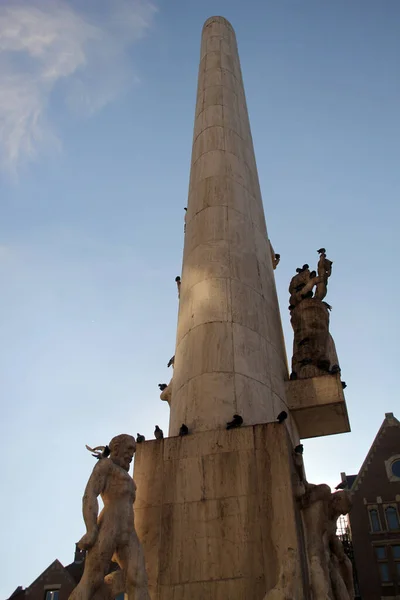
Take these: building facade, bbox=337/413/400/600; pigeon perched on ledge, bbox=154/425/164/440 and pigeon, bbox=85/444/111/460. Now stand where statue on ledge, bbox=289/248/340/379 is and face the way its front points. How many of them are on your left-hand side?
1

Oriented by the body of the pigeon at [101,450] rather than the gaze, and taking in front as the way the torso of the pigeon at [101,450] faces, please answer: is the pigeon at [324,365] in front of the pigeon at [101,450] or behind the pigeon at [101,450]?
in front

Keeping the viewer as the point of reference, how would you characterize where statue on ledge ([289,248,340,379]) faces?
facing to the right of the viewer

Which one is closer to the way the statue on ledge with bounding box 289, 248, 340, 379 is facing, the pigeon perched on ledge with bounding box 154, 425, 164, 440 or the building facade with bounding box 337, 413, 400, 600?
the building facade

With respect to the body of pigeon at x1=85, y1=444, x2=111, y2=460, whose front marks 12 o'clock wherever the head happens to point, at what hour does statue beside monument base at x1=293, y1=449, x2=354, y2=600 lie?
The statue beside monument base is roughly at 12 o'clock from the pigeon.

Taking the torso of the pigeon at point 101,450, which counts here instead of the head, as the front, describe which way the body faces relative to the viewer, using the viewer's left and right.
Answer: facing to the right of the viewer

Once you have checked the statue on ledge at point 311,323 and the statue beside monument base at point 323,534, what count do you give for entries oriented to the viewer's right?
2

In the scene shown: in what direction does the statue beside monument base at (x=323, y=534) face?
to the viewer's right
